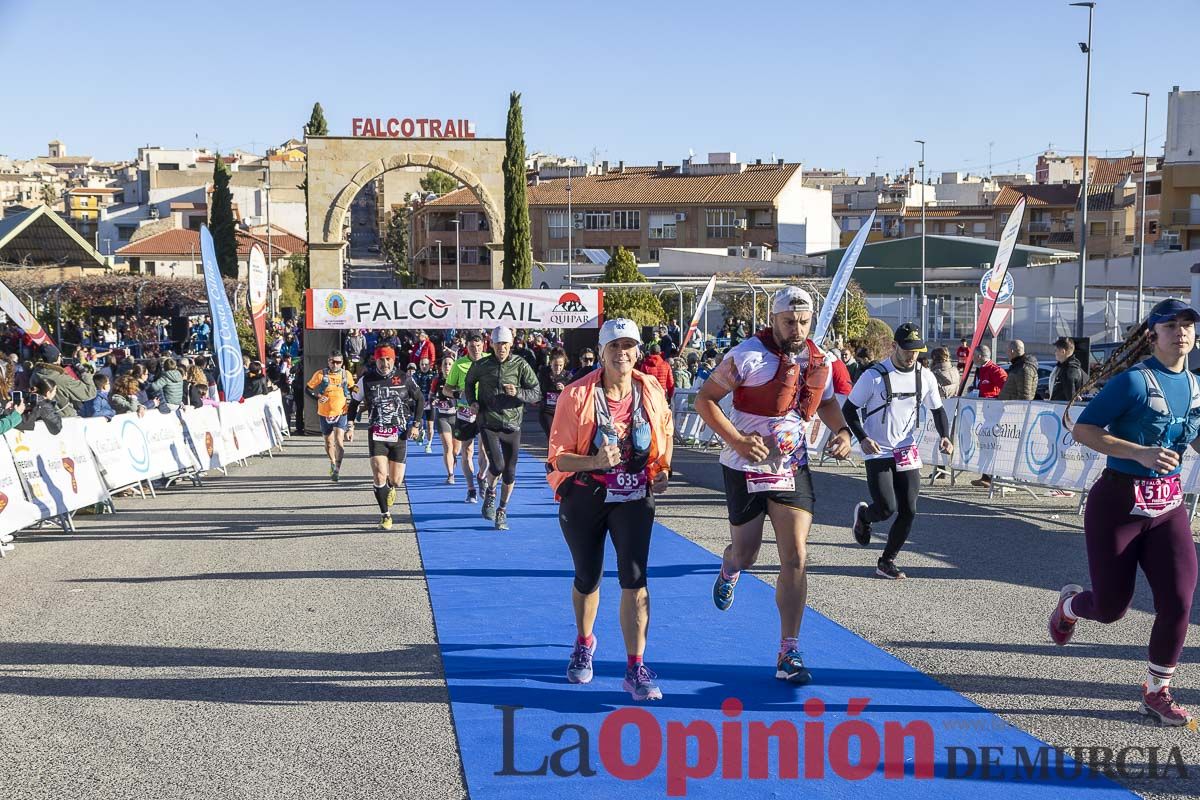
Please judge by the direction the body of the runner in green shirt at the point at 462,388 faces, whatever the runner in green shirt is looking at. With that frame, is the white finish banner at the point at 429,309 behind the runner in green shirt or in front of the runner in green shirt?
behind

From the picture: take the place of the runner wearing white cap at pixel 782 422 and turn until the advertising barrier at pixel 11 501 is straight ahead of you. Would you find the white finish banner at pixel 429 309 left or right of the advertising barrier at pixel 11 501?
right

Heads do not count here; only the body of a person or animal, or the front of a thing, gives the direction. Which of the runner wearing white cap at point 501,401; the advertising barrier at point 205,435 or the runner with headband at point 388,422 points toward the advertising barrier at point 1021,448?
the advertising barrier at point 205,435

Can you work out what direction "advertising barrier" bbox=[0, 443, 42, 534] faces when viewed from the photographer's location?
facing the viewer and to the right of the viewer

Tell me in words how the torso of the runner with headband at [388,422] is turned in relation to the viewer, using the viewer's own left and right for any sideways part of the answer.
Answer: facing the viewer

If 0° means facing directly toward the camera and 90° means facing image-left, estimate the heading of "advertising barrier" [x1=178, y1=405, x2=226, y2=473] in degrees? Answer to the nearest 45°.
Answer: approximately 315°

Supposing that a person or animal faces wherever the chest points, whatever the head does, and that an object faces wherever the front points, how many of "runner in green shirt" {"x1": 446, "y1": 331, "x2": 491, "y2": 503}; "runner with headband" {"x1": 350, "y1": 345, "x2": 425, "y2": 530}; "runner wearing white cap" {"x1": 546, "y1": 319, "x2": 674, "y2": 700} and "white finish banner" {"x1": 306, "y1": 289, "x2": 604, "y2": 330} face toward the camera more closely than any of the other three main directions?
4

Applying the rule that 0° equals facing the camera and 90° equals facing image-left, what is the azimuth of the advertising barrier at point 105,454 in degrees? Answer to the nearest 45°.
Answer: approximately 315°

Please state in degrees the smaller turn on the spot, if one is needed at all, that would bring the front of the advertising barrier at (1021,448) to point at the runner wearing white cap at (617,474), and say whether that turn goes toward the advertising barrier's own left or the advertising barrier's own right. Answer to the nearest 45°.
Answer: approximately 45° to the advertising barrier's own left

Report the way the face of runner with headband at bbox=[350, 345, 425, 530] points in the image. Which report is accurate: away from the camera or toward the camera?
toward the camera

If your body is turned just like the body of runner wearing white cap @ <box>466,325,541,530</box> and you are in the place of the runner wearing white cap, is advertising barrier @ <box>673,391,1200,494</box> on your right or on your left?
on your left

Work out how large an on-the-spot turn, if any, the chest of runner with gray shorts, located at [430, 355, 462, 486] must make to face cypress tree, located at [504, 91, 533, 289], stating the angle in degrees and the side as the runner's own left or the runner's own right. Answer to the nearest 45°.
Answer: approximately 180°

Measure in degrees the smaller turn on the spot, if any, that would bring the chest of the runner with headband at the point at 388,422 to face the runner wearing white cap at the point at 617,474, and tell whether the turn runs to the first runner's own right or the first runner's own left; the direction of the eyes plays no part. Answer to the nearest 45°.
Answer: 0° — they already face them

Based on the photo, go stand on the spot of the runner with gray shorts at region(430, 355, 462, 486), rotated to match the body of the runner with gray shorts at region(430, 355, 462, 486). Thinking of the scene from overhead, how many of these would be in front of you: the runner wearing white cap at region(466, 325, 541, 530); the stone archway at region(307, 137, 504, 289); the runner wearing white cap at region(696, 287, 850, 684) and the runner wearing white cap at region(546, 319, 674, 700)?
3

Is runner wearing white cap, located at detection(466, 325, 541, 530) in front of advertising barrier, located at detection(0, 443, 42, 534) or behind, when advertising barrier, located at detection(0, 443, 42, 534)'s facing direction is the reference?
in front

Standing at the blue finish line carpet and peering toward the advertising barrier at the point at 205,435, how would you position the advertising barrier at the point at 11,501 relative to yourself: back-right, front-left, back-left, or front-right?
front-left

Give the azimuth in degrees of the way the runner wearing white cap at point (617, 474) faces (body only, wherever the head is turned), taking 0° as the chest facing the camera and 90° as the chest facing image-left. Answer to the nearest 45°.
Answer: approximately 0°

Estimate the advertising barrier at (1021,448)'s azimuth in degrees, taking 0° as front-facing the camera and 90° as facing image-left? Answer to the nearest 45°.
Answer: approximately 45°

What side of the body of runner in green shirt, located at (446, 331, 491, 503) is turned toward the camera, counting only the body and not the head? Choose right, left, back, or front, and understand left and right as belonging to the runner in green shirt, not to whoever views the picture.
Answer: front

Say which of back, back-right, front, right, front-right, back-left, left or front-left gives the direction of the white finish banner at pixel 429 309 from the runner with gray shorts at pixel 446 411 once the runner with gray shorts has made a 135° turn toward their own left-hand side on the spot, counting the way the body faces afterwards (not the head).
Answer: front-left
